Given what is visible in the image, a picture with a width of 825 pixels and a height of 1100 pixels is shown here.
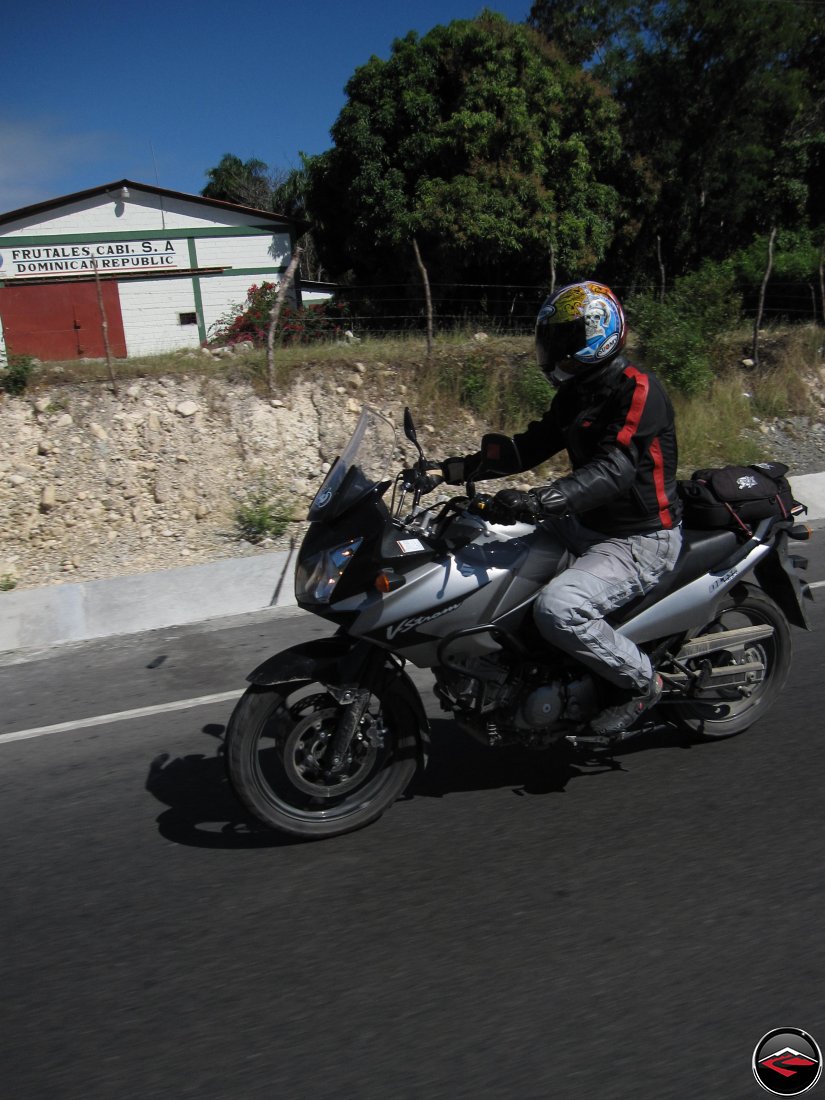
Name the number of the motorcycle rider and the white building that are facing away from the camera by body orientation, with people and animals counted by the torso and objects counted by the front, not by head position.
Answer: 0

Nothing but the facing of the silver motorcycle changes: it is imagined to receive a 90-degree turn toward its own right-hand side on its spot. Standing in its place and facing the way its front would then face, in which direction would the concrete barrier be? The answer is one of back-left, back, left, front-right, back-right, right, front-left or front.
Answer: front

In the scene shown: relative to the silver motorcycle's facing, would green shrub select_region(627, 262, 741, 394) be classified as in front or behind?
behind

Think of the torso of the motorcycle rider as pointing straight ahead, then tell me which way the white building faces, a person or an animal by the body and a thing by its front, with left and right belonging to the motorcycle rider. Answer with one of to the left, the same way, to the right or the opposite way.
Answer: to the left

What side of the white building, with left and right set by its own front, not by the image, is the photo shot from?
front

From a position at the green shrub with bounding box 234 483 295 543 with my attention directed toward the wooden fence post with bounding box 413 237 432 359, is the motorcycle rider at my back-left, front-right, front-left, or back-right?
back-right

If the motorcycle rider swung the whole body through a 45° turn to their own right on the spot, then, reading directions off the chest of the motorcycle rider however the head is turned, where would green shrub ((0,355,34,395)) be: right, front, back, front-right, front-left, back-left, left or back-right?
front-right

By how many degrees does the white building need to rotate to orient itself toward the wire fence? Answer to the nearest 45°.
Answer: approximately 45° to its left

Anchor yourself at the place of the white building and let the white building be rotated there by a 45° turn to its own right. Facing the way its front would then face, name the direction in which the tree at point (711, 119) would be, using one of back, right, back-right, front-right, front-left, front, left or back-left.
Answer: back-left

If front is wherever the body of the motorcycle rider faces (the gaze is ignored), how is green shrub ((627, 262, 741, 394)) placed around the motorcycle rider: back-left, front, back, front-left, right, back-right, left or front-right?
back-right

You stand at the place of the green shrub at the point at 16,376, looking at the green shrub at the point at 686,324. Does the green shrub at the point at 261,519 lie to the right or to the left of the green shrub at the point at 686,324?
right

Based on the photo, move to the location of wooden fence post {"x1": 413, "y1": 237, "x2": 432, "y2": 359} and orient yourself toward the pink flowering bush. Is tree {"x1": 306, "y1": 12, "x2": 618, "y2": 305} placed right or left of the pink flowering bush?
right

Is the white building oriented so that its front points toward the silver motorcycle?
yes

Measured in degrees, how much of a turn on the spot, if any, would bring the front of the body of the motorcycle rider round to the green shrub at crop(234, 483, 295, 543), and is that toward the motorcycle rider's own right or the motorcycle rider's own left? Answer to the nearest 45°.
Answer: approximately 90° to the motorcycle rider's own right

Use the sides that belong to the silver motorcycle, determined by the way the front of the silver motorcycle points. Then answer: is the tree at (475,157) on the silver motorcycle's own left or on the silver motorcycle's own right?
on the silver motorcycle's own right

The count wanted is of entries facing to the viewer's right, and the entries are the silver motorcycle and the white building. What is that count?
0

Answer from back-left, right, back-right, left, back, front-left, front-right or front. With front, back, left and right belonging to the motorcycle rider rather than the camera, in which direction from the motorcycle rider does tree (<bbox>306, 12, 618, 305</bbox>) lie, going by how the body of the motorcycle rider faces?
back-right

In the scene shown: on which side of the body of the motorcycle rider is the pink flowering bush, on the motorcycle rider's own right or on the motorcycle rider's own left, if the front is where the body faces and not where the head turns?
on the motorcycle rider's own right

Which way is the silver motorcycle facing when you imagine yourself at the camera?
facing the viewer and to the left of the viewer

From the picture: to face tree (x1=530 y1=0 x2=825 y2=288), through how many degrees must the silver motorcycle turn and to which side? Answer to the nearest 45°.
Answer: approximately 135° to its right
